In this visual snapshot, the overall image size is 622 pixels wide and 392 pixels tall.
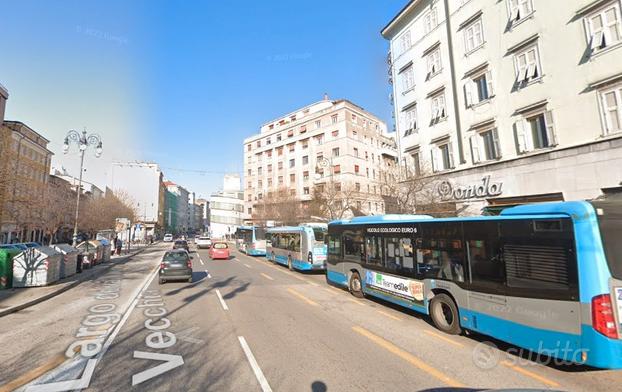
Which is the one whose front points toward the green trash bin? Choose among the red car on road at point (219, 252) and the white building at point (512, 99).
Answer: the white building

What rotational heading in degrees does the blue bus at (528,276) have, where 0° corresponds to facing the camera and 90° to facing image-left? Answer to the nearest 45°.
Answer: approximately 135°

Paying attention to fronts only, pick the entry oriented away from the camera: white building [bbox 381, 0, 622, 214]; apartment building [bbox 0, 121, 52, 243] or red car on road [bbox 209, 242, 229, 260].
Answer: the red car on road

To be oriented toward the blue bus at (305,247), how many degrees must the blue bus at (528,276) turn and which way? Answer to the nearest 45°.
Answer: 0° — it already faces it

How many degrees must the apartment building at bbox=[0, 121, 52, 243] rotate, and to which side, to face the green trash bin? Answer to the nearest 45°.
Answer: approximately 45° to its right

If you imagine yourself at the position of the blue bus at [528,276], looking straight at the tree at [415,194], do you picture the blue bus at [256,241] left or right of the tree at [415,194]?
left

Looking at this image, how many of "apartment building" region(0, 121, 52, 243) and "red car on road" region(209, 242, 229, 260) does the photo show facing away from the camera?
1

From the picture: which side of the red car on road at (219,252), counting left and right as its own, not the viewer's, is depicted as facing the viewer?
back

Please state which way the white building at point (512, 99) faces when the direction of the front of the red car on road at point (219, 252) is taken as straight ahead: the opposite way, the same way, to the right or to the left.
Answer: to the left

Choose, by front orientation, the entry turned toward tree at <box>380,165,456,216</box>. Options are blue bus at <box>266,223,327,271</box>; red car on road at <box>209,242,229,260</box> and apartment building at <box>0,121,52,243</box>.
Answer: the apartment building

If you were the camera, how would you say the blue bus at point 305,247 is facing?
facing away from the viewer and to the left of the viewer

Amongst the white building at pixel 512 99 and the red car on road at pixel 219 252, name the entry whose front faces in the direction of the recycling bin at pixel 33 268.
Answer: the white building

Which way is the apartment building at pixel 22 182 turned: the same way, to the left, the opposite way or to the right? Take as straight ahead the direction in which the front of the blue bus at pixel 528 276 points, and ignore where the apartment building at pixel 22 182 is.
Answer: to the right

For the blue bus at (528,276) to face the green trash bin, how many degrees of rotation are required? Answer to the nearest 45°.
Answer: approximately 45° to its left
